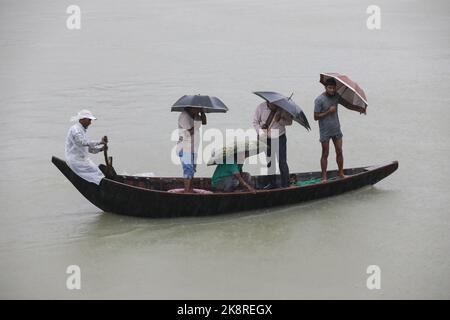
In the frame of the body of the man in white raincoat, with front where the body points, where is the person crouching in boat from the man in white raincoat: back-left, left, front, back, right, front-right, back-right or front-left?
front

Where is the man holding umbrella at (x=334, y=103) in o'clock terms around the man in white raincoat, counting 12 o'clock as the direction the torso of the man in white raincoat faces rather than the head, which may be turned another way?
The man holding umbrella is roughly at 12 o'clock from the man in white raincoat.

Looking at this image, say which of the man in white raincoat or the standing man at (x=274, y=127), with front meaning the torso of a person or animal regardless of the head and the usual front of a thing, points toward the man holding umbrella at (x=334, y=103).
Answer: the man in white raincoat

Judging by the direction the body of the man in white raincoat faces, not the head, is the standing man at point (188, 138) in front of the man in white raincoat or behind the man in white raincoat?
in front

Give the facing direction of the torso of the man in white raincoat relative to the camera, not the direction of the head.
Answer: to the viewer's right
